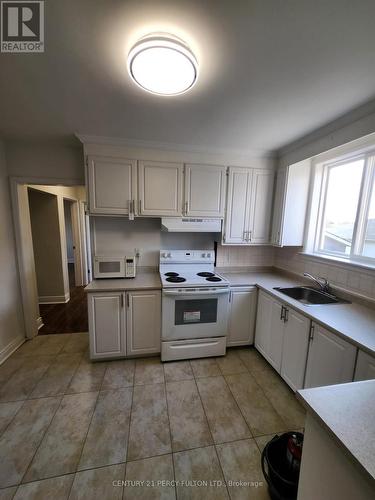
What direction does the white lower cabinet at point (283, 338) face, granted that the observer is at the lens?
facing the viewer and to the left of the viewer

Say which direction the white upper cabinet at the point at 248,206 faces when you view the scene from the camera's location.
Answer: facing the viewer

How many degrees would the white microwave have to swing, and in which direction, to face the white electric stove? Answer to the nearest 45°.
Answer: approximately 45° to its left

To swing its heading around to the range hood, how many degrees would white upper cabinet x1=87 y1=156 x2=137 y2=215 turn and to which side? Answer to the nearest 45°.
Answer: approximately 90° to its left

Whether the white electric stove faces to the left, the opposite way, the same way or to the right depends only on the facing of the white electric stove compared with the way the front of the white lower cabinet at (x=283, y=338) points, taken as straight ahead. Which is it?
to the left

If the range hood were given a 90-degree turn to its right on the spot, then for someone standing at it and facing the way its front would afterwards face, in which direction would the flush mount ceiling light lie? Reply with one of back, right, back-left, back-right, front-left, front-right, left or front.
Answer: left

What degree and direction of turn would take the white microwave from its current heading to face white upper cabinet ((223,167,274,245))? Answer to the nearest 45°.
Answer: approximately 90° to its left

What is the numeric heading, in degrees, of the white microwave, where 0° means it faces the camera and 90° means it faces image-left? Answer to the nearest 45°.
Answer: approximately 0°

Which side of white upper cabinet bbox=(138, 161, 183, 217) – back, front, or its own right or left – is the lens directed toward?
front

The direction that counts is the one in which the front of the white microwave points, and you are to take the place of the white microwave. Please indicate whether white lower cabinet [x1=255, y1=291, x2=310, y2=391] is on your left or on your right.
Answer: on your left

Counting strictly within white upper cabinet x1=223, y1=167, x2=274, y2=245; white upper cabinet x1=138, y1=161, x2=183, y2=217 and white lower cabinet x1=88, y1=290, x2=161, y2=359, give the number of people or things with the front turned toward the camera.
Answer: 3

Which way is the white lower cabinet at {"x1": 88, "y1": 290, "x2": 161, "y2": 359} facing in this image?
toward the camera
